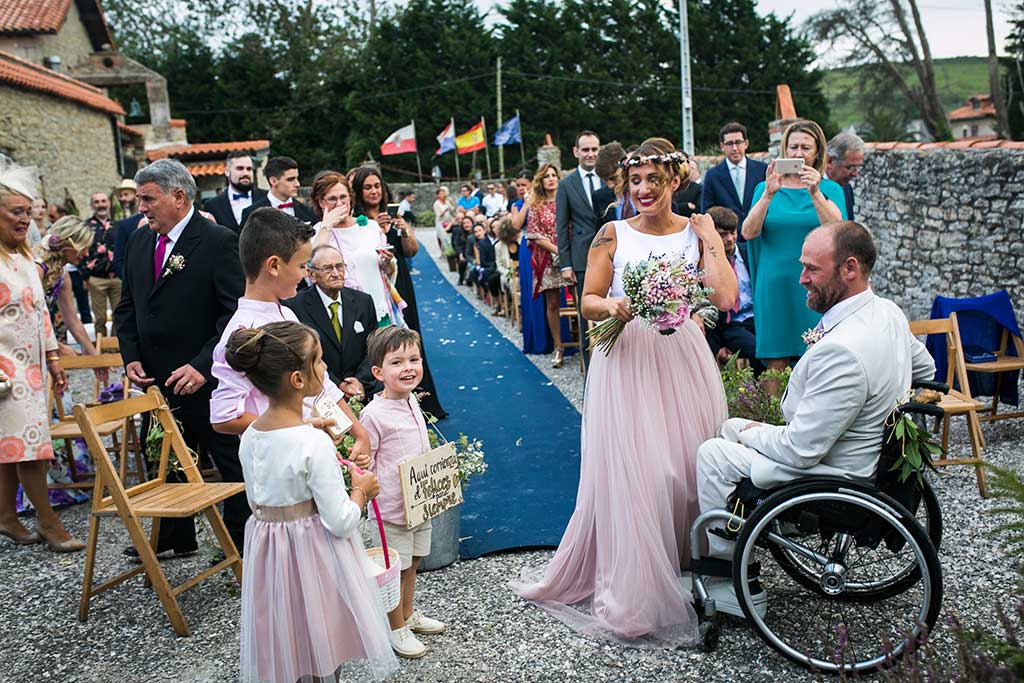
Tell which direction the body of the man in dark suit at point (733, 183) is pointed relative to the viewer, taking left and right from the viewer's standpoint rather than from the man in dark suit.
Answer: facing the viewer

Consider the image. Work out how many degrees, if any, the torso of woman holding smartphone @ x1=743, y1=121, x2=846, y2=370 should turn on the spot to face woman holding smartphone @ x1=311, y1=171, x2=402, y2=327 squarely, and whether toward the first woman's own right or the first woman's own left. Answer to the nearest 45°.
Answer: approximately 90° to the first woman's own right

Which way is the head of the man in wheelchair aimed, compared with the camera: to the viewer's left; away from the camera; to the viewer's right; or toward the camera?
to the viewer's left

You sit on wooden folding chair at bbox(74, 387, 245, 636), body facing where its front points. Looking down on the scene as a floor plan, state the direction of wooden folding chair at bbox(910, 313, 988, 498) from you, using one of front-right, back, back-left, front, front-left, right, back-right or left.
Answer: front-left

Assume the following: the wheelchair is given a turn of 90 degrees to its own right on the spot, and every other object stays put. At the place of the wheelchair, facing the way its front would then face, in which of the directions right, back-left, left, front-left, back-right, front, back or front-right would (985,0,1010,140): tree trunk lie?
front

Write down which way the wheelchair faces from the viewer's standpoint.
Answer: facing to the left of the viewer

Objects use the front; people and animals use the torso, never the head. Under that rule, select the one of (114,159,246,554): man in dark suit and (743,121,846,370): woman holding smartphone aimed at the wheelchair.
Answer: the woman holding smartphone

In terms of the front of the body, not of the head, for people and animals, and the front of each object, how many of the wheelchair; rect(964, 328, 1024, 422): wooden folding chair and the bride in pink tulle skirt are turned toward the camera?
1

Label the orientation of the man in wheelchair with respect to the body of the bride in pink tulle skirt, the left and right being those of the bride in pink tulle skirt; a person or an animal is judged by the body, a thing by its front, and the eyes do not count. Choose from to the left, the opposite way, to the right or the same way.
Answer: to the right

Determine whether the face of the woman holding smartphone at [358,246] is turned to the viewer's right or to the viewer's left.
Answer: to the viewer's right

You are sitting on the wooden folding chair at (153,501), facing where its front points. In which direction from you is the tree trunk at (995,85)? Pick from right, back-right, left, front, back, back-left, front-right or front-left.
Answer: left

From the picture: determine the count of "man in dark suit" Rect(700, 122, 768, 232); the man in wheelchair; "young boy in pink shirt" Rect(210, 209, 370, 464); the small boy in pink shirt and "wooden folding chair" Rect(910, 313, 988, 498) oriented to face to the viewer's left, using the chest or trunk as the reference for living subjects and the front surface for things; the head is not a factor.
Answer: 1

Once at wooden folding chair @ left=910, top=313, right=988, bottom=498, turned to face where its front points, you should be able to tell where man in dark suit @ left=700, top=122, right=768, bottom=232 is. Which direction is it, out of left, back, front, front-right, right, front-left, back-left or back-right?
back

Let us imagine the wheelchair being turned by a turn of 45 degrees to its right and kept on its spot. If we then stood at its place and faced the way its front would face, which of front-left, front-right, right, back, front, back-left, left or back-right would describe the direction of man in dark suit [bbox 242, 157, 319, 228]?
front

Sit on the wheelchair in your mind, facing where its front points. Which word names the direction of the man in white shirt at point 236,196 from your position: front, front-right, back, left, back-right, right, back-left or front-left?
front-right

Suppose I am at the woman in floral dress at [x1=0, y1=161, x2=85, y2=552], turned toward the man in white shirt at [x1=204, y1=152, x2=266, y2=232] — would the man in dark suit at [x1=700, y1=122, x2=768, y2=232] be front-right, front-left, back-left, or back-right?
front-right

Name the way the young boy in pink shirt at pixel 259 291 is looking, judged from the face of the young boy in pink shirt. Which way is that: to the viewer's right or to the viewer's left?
to the viewer's right
